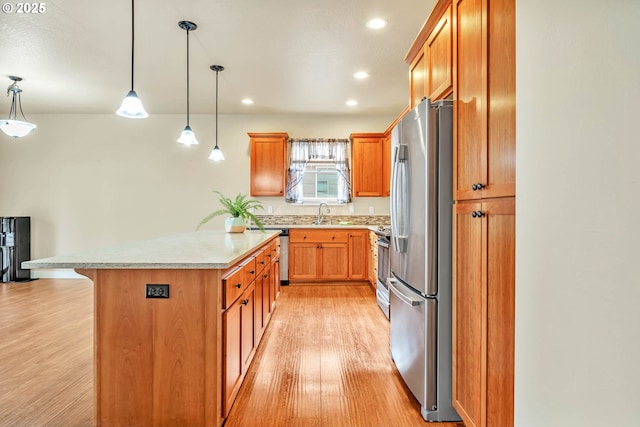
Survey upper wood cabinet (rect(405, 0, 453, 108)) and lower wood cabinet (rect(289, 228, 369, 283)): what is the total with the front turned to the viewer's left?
1

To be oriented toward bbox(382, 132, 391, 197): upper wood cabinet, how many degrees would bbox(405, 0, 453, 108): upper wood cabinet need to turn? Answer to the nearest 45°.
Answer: approximately 90° to its right

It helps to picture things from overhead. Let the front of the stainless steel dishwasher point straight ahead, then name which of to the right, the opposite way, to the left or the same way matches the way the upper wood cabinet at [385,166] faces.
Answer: to the right

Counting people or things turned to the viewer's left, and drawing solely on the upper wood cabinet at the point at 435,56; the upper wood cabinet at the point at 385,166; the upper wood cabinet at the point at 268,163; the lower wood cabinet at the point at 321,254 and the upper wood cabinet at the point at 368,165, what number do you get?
2

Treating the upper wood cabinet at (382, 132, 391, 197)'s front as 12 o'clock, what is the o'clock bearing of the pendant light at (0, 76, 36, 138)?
The pendant light is roughly at 11 o'clock from the upper wood cabinet.

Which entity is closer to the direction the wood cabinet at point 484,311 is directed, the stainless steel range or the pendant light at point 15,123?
the pendant light

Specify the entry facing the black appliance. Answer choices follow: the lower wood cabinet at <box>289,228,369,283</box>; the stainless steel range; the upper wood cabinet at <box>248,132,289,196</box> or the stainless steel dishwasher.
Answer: the stainless steel range

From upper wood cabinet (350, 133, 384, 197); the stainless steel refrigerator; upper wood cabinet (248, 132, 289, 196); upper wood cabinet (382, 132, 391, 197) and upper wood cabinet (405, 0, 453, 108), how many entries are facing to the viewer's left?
3

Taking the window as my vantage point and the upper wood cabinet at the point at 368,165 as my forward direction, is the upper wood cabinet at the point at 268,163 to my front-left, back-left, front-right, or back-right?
back-right

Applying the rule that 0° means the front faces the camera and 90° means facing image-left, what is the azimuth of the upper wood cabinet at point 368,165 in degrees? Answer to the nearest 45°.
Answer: approximately 0°

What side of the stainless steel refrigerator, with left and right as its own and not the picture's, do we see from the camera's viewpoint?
left

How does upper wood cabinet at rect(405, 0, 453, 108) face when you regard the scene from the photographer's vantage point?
facing to the left of the viewer
